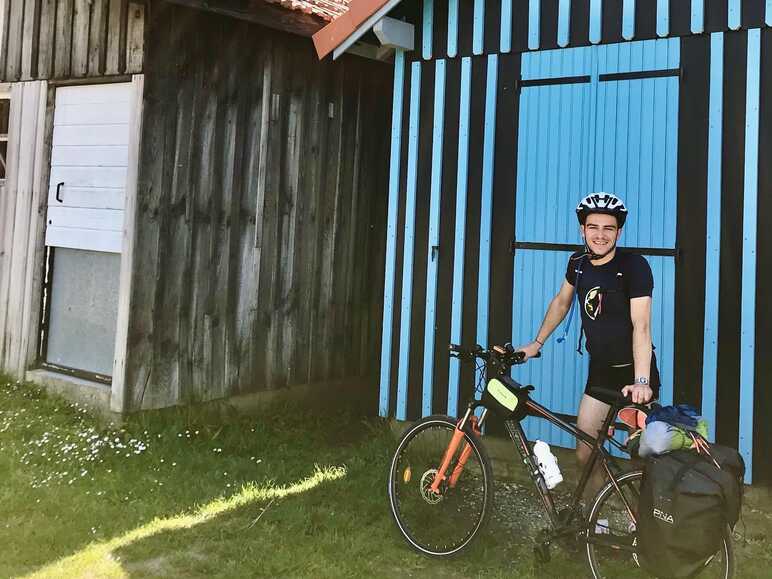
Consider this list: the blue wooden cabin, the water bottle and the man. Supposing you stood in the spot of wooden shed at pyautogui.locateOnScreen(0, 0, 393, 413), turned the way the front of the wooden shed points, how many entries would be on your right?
0

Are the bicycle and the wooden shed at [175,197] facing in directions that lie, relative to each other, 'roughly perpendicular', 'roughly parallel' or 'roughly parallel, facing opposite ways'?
roughly perpendicular

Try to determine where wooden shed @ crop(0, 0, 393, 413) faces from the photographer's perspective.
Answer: facing the viewer and to the left of the viewer

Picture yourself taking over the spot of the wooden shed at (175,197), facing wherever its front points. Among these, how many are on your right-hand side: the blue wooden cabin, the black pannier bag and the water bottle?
0

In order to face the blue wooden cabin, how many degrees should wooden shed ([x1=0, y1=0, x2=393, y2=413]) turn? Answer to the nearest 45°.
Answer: approximately 90° to its left

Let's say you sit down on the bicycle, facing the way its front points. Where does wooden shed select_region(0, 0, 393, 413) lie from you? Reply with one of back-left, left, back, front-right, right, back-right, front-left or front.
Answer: front-right

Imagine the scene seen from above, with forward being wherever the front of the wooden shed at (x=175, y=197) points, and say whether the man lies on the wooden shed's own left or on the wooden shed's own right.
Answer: on the wooden shed's own left

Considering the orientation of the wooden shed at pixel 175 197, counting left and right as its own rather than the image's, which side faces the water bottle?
left

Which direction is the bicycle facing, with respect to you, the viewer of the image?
facing to the left of the viewer

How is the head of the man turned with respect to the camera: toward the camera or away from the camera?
toward the camera

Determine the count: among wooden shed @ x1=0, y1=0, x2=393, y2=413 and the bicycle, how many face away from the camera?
0
